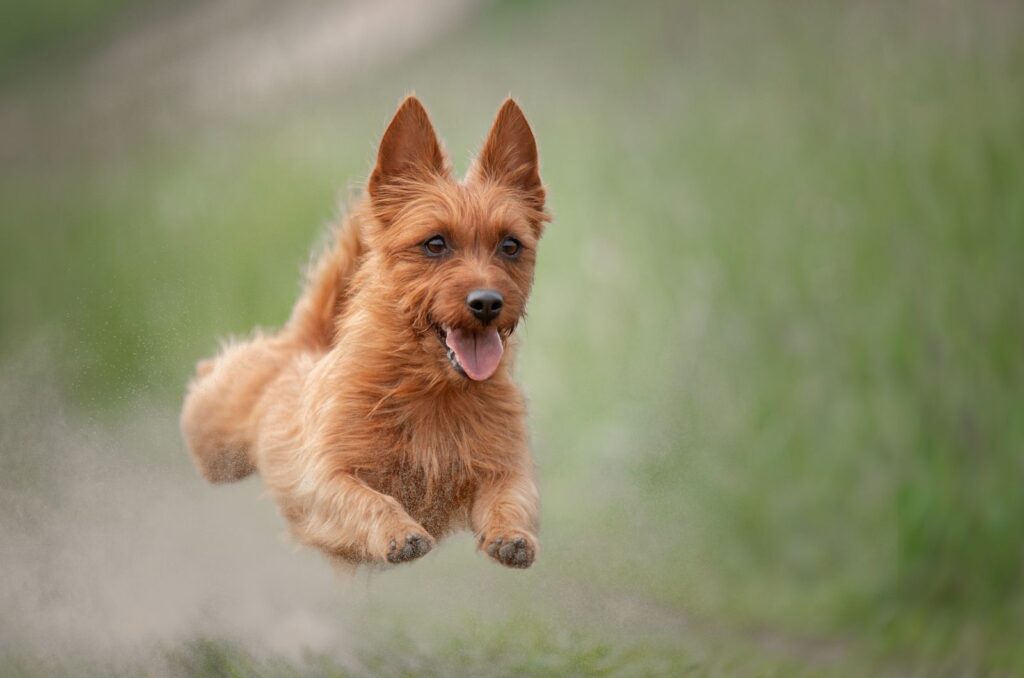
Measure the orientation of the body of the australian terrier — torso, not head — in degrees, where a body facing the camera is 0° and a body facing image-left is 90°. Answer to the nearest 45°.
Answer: approximately 315°
